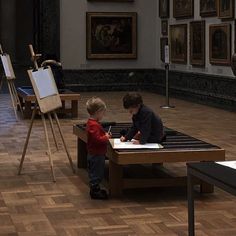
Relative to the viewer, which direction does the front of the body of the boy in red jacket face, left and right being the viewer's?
facing to the right of the viewer

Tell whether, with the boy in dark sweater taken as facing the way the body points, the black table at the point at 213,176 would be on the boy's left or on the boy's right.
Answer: on the boy's left

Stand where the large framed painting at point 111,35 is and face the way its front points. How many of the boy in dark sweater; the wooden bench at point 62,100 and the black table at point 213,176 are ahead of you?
3

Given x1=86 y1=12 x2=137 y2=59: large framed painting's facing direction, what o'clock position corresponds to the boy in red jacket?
The boy in red jacket is roughly at 12 o'clock from the large framed painting.

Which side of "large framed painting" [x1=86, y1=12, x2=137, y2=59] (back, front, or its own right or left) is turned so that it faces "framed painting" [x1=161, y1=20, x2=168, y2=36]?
left

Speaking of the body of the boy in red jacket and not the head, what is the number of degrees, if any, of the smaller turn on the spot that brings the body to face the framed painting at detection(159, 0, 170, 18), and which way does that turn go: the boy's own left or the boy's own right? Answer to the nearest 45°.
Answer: approximately 90° to the boy's own left

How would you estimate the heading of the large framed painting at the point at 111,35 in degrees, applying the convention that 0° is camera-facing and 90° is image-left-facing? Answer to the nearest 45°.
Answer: approximately 0°

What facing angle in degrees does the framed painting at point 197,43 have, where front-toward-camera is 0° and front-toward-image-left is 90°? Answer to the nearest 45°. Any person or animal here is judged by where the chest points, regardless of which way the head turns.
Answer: approximately 45°

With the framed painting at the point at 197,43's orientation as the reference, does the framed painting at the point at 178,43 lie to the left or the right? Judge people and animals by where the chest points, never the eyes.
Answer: on its right
